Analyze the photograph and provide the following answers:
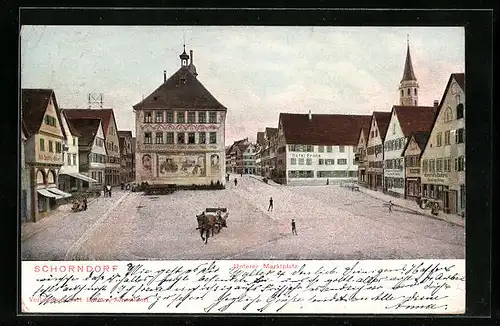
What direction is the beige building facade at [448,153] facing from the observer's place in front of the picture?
facing the viewer and to the left of the viewer
